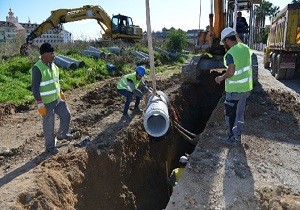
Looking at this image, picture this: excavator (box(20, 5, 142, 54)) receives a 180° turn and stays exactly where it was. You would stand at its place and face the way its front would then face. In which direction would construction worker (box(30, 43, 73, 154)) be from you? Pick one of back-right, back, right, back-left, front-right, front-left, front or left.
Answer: right

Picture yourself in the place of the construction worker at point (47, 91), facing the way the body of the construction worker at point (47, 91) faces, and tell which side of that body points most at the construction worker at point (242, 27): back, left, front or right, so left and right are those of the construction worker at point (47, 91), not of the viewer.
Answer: left

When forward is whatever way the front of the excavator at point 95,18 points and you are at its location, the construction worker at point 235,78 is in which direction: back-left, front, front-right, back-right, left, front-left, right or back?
left

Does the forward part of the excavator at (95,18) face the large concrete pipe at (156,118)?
no

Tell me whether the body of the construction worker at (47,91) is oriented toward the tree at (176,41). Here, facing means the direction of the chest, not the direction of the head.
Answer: no

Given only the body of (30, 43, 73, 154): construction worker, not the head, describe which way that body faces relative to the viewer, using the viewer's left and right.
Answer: facing the viewer and to the right of the viewer

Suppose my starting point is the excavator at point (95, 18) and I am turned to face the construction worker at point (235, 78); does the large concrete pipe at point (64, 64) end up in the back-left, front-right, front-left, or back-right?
front-right

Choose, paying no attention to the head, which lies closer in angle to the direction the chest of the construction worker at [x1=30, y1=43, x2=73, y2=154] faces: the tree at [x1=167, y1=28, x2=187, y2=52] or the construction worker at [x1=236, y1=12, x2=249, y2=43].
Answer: the construction worker

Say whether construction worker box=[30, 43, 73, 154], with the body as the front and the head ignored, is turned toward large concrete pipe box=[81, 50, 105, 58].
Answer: no

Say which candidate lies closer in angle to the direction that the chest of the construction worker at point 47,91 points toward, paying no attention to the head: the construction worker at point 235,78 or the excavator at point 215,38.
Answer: the construction worker

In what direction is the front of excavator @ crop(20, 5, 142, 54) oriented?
to the viewer's left

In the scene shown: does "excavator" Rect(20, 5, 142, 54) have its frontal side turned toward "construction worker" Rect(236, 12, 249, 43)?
no
